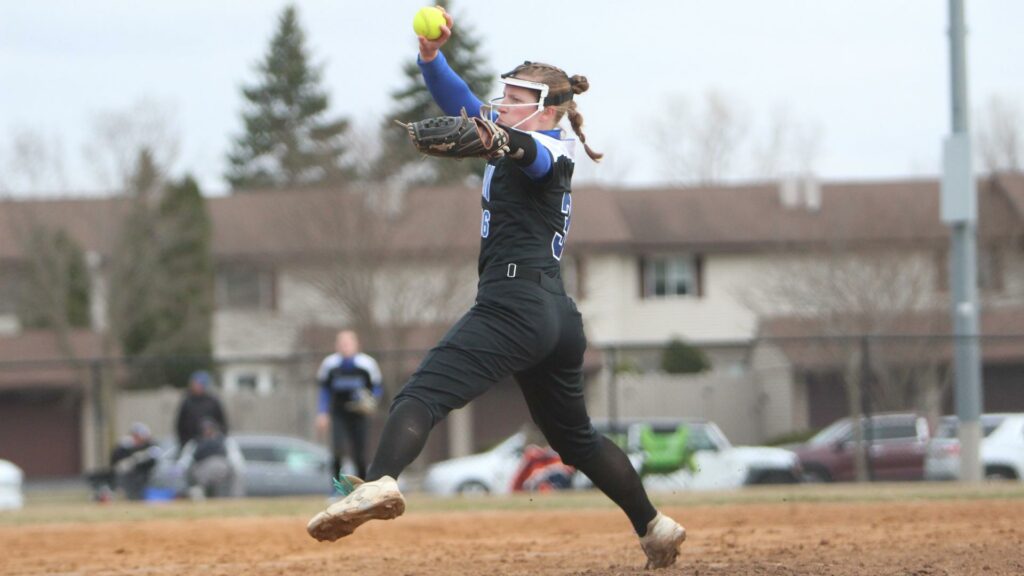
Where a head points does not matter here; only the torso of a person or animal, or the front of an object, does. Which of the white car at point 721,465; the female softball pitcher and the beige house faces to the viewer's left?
the female softball pitcher

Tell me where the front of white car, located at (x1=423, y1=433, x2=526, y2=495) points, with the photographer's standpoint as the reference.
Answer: facing to the left of the viewer

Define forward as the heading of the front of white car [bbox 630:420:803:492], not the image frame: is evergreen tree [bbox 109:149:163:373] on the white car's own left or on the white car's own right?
on the white car's own left

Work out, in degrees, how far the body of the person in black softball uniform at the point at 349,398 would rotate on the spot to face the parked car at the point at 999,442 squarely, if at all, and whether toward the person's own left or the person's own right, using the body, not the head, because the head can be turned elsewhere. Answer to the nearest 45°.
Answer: approximately 135° to the person's own left

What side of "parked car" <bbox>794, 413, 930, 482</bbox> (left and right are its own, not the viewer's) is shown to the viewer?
left

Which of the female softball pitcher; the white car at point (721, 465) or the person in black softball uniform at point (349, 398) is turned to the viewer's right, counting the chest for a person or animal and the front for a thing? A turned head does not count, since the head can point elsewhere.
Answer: the white car

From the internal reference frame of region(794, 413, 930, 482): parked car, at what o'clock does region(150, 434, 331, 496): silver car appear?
The silver car is roughly at 12 o'clock from the parked car.

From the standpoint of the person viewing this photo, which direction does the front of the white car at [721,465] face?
facing to the right of the viewer

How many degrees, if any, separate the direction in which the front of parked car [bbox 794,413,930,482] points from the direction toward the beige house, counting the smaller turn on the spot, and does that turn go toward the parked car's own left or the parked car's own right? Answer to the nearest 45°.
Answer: approximately 90° to the parked car's own right
